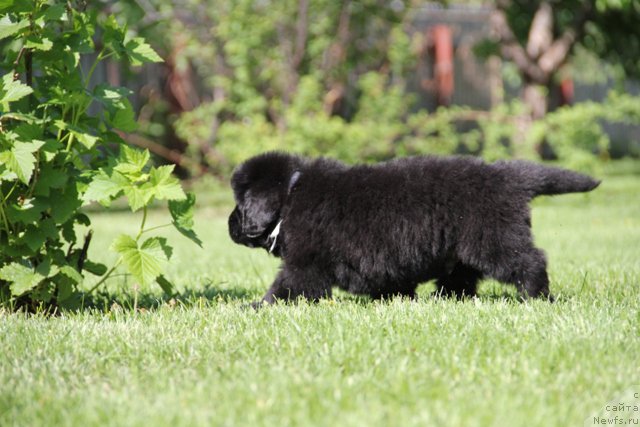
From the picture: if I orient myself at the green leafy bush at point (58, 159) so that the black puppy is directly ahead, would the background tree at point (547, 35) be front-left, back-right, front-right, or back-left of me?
front-left

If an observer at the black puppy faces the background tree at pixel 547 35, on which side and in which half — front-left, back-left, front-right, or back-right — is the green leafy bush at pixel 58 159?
back-left

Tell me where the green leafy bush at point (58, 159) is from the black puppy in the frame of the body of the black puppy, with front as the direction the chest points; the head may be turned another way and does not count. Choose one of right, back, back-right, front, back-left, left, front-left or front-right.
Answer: front

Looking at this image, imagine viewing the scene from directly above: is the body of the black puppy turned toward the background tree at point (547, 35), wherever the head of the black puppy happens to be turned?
no

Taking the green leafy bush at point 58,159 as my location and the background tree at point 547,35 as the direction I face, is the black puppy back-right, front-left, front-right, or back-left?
front-right

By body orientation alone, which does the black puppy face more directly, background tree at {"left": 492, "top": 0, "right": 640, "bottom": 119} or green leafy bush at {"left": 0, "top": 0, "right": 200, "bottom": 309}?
the green leafy bush

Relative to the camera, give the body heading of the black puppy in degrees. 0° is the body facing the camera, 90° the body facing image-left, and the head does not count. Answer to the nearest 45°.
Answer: approximately 90°
